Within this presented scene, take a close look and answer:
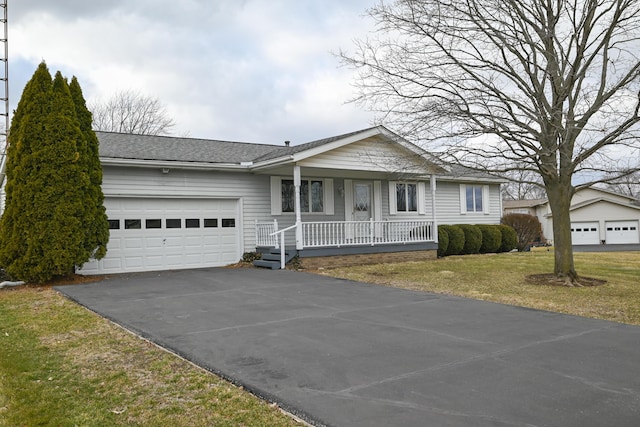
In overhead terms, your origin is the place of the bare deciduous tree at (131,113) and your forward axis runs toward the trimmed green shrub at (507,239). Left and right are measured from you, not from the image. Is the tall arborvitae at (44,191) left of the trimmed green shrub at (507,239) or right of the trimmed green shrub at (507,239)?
right

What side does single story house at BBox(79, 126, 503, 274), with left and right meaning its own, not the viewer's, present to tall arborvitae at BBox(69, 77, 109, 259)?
right

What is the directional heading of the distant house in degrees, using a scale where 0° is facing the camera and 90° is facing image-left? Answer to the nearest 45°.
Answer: approximately 0°

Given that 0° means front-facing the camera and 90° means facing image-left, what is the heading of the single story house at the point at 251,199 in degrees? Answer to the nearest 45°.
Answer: approximately 315°

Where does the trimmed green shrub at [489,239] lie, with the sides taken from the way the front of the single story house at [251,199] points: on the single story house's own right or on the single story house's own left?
on the single story house's own left

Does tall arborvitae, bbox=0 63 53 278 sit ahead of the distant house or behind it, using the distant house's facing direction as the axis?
ahead

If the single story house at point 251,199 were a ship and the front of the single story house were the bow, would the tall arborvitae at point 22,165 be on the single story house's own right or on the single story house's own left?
on the single story house's own right

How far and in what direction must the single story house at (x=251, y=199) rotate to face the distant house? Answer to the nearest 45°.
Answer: approximately 90° to its left

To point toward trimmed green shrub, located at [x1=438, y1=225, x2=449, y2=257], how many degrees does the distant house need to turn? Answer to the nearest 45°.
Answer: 0° — it already faces it
